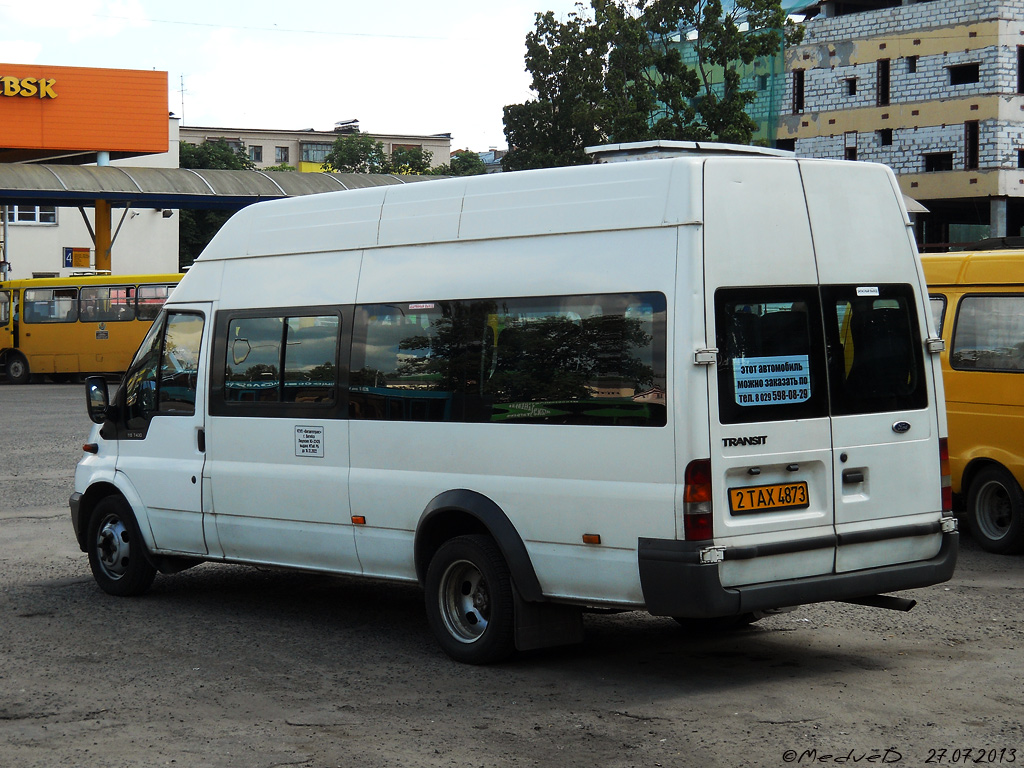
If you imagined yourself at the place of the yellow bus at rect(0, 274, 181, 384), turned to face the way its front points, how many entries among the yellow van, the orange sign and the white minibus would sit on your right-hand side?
1

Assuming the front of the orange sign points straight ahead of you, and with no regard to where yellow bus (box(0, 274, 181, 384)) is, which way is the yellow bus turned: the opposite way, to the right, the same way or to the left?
to the right

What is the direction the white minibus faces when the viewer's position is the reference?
facing away from the viewer and to the left of the viewer

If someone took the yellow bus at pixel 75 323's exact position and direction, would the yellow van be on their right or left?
on their left

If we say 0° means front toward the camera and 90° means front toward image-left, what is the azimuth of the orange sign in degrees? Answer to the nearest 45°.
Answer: approximately 0°

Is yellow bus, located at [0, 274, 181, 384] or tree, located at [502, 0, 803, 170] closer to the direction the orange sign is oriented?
the yellow bus

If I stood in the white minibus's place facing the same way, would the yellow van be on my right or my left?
on my right

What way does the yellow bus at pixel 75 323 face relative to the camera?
to the viewer's left

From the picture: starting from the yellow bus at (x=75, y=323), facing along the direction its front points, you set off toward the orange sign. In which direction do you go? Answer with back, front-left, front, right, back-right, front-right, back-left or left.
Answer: right

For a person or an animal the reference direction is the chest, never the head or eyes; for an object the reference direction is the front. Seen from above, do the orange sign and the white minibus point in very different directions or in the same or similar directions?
very different directions

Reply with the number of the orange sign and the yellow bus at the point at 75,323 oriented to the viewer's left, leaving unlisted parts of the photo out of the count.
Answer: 1

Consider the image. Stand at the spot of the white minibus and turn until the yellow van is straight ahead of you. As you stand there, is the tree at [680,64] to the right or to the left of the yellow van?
left

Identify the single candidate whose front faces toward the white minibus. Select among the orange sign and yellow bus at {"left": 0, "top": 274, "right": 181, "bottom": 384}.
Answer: the orange sign
